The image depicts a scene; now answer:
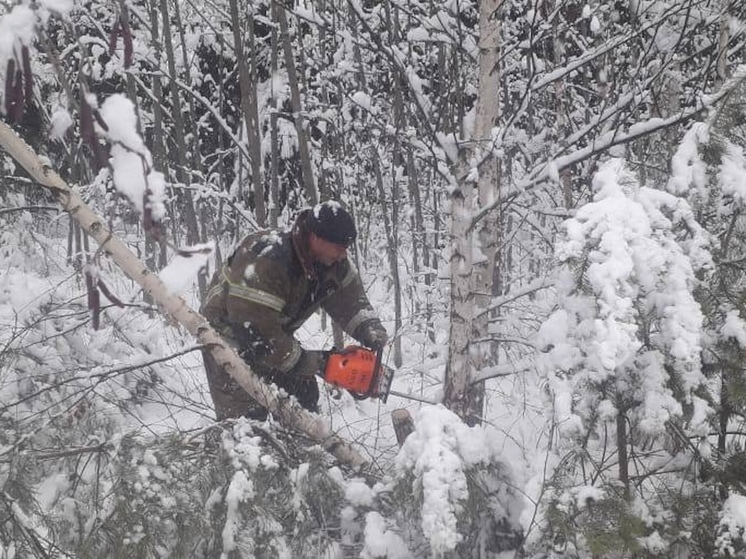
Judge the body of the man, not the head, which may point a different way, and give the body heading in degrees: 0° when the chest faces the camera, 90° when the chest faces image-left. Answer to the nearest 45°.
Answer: approximately 315°

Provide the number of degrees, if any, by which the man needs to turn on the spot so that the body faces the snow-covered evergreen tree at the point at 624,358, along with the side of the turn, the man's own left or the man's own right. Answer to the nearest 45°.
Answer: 0° — they already face it

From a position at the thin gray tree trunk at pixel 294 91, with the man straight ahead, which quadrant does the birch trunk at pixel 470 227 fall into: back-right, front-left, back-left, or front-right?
front-left

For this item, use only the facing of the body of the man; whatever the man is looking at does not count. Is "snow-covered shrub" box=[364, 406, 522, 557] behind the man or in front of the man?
in front

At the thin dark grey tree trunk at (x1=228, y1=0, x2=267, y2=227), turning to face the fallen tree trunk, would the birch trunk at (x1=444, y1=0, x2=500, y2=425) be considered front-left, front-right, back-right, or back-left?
front-left

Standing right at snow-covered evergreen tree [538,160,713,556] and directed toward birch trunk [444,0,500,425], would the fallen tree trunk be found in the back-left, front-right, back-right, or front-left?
front-left
